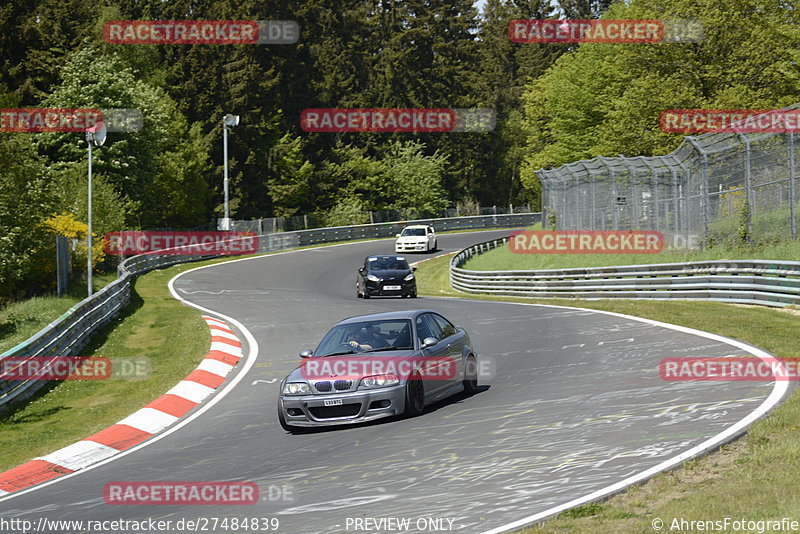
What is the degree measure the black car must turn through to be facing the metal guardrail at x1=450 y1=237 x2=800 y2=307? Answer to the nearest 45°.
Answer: approximately 45° to its left

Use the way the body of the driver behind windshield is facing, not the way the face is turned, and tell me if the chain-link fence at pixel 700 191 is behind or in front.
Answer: behind

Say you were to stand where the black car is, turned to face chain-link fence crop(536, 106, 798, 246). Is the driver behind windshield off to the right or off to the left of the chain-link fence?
right

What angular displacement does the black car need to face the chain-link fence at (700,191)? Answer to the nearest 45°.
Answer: approximately 45° to its left

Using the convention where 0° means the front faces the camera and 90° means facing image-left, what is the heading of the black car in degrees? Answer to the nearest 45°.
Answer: approximately 0°

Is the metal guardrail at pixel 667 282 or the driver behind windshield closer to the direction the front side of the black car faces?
the driver behind windshield

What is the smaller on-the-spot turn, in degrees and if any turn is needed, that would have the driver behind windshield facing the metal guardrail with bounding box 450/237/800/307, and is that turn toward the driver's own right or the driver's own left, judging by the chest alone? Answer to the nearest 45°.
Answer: approximately 180°

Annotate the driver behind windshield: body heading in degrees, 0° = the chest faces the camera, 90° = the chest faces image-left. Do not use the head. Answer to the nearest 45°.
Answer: approximately 45°

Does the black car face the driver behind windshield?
yes
